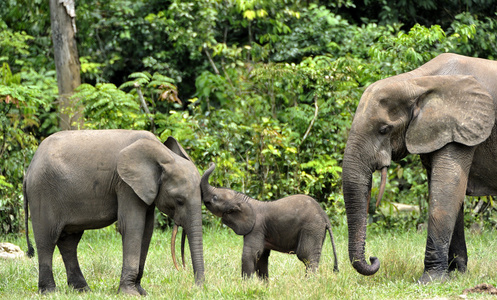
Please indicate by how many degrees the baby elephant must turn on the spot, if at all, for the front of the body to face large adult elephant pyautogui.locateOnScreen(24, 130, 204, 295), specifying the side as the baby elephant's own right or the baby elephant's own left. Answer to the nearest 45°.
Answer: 0° — it already faces it

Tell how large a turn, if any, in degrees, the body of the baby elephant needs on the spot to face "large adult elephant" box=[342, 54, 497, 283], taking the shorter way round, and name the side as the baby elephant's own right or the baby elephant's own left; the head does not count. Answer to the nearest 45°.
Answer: approximately 180°

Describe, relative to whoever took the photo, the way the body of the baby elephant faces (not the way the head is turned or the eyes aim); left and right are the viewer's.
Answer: facing to the left of the viewer

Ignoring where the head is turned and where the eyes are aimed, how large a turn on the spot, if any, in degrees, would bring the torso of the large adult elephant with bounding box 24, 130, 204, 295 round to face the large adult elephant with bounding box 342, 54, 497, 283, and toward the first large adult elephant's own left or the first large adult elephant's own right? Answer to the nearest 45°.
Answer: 0° — it already faces it

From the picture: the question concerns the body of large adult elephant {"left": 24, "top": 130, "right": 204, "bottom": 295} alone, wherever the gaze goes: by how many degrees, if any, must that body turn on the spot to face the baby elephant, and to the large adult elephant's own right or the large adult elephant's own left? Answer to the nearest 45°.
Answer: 0° — it already faces it

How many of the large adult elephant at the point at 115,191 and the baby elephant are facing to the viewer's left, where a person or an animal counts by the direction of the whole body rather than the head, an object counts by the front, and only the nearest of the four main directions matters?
1

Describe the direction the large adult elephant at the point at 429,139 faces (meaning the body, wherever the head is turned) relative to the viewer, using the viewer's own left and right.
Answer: facing to the left of the viewer

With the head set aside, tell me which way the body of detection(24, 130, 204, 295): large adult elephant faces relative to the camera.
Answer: to the viewer's right
